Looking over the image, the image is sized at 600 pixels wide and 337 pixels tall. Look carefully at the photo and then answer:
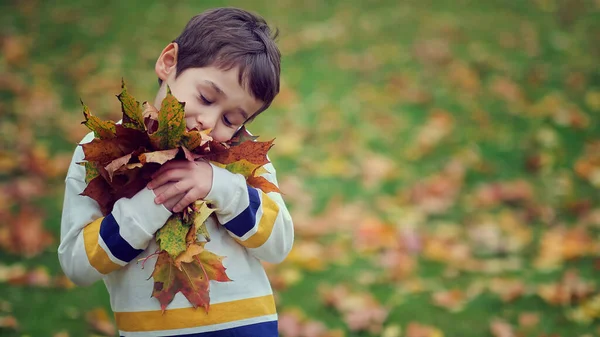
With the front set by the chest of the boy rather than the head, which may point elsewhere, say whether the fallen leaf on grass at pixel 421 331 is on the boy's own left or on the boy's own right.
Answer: on the boy's own left

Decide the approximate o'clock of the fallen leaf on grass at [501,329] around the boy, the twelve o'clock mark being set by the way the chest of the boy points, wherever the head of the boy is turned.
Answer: The fallen leaf on grass is roughly at 8 o'clock from the boy.

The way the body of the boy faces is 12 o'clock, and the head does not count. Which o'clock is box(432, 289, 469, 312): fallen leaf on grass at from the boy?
The fallen leaf on grass is roughly at 8 o'clock from the boy.

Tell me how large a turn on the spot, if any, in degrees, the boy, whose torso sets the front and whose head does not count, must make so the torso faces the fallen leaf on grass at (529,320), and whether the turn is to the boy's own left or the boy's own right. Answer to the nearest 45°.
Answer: approximately 135° to the boy's own left

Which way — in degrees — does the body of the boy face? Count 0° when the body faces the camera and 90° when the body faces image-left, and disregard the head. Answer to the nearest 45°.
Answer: approximately 0°

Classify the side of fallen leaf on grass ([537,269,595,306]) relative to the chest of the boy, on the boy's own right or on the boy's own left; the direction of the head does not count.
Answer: on the boy's own left

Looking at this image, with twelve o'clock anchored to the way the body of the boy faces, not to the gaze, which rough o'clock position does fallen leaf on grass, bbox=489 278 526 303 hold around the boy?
The fallen leaf on grass is roughly at 8 o'clock from the boy.

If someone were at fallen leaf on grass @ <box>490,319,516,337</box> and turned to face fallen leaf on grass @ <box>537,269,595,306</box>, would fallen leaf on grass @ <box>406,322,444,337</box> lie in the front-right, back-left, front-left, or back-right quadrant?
back-left
